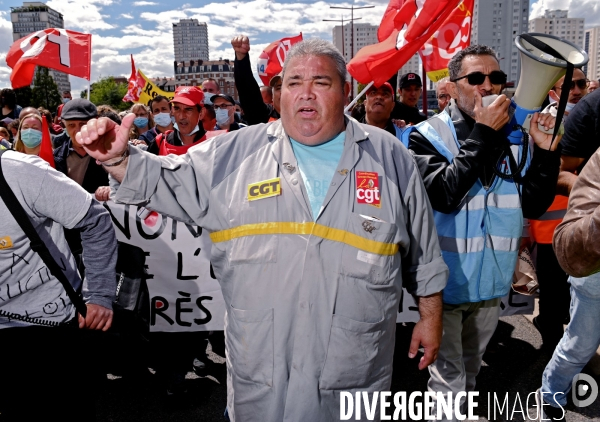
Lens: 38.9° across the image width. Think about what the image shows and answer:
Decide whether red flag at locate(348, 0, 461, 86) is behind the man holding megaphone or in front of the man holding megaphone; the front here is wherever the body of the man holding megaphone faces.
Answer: behind

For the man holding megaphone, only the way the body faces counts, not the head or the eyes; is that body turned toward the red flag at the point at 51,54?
no
